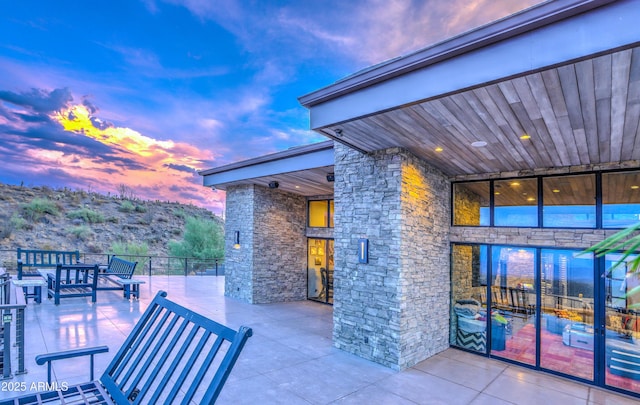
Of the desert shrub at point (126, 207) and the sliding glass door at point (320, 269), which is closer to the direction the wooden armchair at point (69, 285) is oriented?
the desert shrub

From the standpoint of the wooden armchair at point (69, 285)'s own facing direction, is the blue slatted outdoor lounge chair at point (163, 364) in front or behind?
behind
